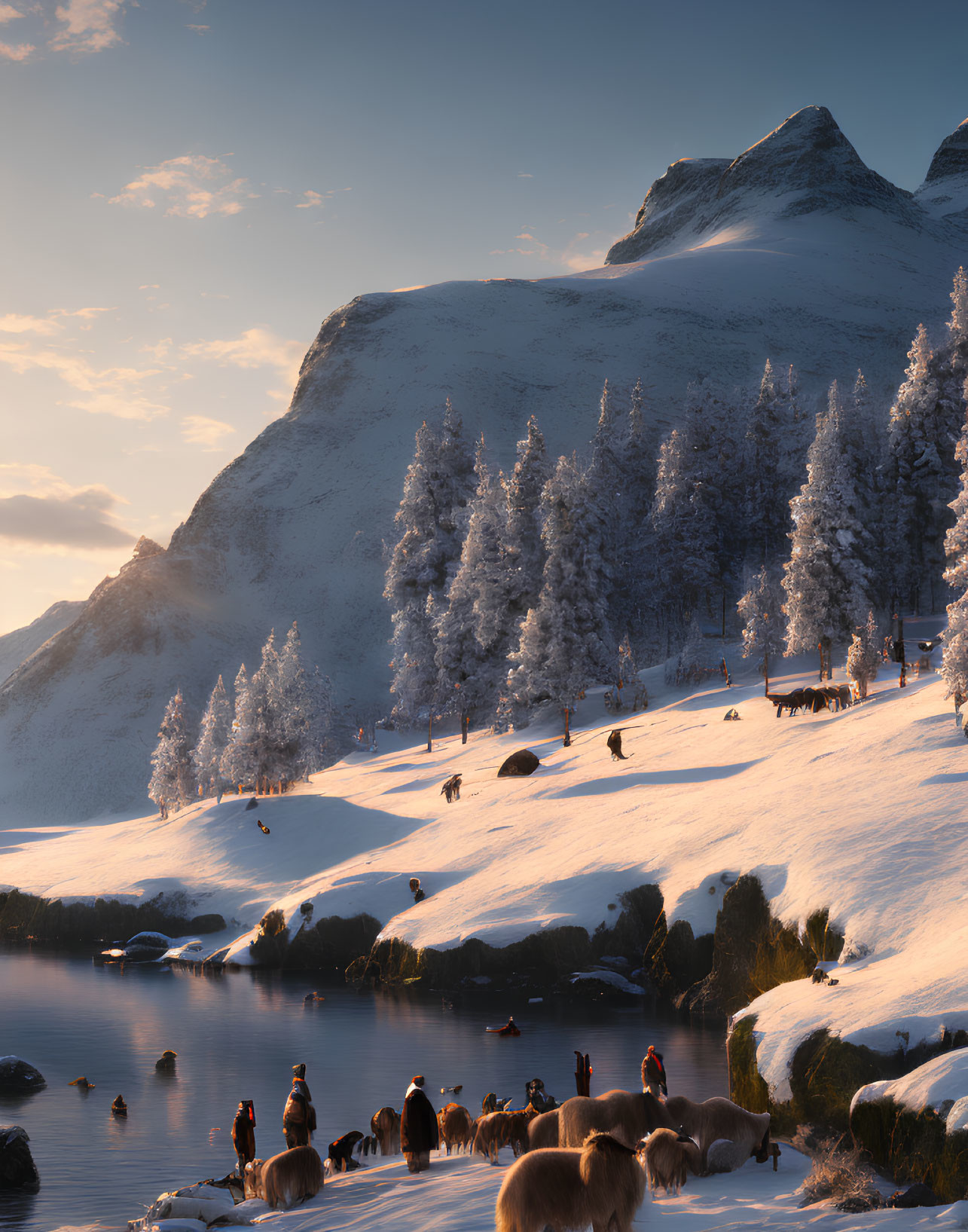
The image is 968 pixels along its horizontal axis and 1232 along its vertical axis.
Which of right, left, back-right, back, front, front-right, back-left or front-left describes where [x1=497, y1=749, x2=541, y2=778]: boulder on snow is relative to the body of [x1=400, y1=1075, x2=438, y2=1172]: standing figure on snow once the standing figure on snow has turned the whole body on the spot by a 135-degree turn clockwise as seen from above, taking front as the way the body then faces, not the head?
back-left

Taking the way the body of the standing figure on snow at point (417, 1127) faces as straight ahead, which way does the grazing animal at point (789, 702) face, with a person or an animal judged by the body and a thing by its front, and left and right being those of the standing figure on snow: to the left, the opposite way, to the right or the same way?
to the left

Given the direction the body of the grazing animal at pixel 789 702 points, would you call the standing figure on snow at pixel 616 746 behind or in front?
in front

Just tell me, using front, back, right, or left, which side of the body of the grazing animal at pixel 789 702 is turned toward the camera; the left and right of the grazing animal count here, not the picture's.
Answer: left

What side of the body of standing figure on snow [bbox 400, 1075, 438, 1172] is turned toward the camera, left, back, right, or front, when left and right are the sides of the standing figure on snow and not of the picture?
back
